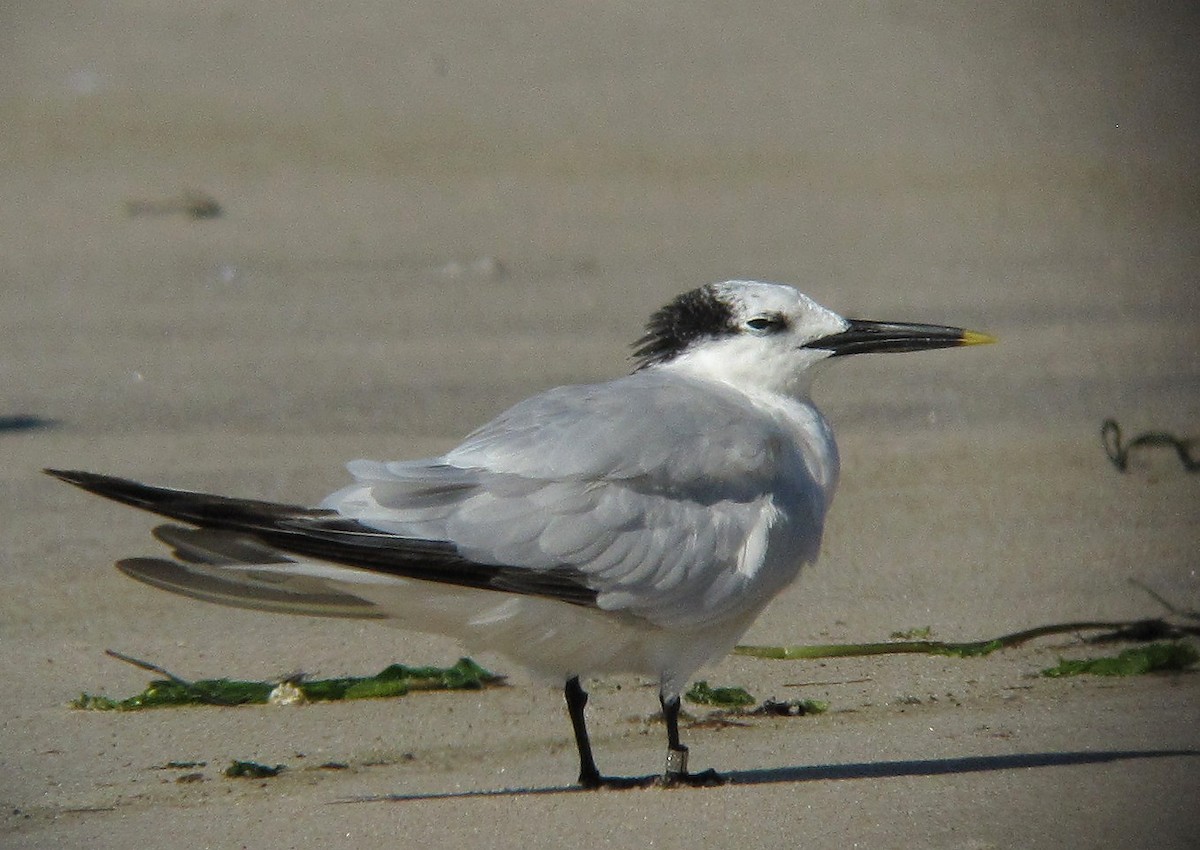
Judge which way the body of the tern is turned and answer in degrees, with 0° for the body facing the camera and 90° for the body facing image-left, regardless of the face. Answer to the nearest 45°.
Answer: approximately 270°
